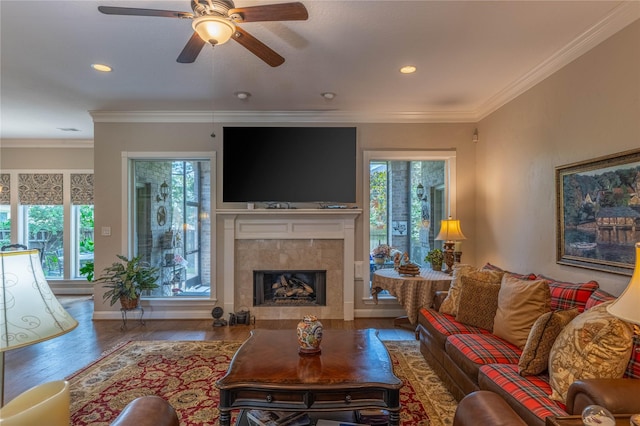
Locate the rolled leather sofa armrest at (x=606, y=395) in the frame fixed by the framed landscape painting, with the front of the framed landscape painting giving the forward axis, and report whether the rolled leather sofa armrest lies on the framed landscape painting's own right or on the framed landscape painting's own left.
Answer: on the framed landscape painting's own left

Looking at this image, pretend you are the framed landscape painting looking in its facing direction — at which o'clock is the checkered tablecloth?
The checkered tablecloth is roughly at 2 o'clock from the framed landscape painting.

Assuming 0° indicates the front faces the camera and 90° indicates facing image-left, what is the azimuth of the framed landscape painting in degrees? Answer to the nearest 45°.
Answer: approximately 45°

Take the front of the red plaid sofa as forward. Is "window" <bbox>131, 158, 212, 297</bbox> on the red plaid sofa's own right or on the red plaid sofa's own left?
on the red plaid sofa's own right

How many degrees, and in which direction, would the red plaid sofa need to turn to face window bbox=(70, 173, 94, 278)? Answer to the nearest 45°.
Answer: approximately 45° to its right

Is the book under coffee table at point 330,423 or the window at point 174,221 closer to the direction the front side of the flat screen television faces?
the book under coffee table

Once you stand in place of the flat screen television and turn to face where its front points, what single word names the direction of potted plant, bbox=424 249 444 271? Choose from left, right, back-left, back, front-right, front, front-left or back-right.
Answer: left

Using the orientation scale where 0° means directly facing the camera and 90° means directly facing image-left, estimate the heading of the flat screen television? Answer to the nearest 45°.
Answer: approximately 0°
